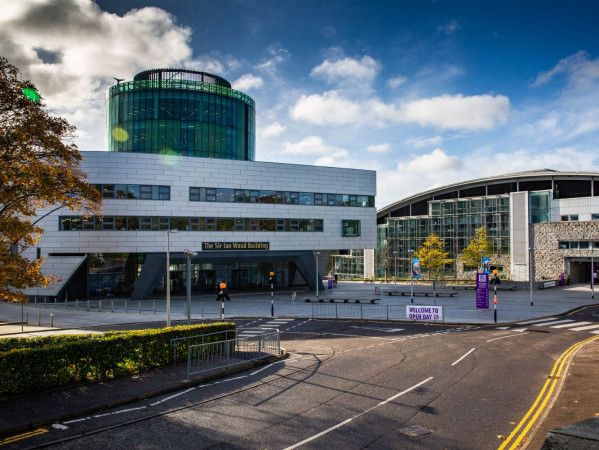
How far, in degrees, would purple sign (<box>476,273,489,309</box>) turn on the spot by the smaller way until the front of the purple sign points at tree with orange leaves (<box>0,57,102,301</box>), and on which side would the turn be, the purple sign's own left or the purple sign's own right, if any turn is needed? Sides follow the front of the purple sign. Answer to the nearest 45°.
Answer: approximately 45° to the purple sign's own right

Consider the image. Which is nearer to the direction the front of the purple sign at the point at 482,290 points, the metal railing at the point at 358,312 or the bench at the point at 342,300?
the metal railing

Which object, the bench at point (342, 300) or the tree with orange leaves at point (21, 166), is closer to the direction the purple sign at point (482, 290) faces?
the tree with orange leaves

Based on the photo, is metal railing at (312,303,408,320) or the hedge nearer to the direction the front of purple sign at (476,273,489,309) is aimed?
the hedge

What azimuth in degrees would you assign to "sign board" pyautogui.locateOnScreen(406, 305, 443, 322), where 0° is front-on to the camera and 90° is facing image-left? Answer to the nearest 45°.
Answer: approximately 0°

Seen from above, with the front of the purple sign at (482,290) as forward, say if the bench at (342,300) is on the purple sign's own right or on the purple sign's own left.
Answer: on the purple sign's own right

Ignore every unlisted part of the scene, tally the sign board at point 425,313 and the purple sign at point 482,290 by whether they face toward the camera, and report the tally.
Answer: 2
